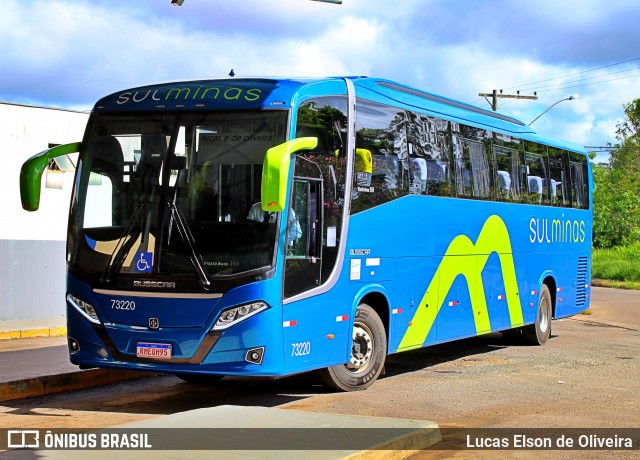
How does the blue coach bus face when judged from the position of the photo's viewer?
facing the viewer and to the left of the viewer
